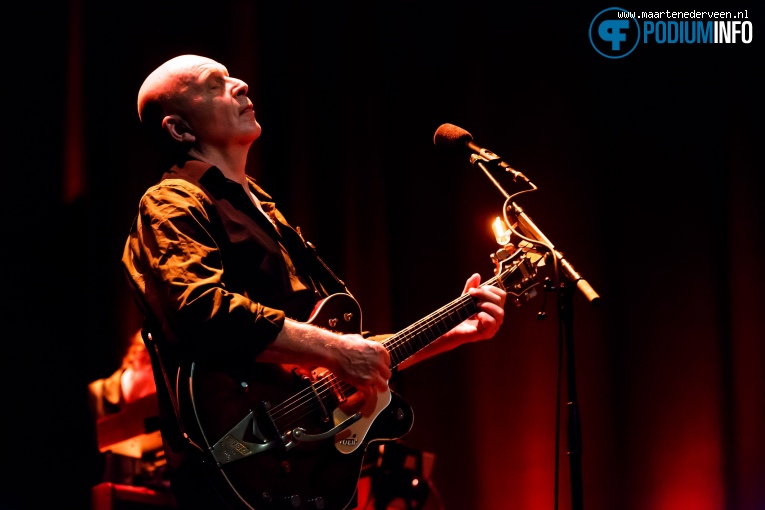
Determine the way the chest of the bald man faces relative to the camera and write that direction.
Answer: to the viewer's right

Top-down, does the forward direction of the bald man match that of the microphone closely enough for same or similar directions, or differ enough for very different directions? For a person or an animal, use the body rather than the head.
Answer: very different directions

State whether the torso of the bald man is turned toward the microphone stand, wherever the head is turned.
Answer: yes

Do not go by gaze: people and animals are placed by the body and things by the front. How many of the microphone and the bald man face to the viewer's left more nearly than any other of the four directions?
1

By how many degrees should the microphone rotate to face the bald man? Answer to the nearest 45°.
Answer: approximately 45° to its left

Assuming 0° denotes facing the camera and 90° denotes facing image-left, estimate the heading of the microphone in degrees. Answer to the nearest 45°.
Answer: approximately 90°

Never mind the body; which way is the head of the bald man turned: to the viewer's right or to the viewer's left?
to the viewer's right

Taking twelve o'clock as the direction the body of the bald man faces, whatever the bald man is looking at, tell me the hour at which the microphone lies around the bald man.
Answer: The microphone is roughly at 11 o'clock from the bald man.
